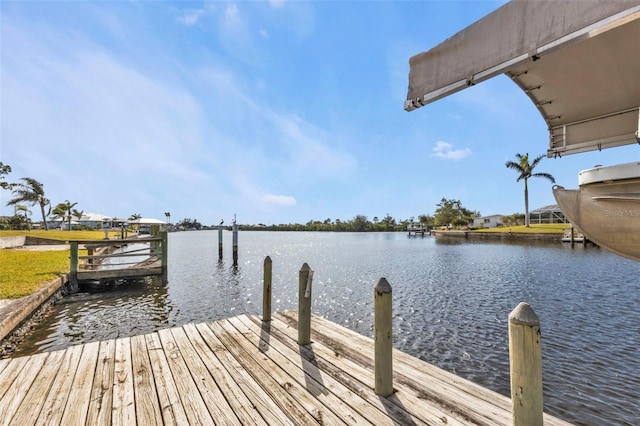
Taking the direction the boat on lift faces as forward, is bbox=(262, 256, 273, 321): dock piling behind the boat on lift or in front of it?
in front

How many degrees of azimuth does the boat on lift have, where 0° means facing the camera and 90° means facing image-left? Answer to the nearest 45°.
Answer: approximately 90°

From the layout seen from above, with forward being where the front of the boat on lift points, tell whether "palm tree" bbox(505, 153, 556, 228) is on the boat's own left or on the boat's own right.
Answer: on the boat's own right

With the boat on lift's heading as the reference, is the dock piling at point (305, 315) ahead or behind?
ahead

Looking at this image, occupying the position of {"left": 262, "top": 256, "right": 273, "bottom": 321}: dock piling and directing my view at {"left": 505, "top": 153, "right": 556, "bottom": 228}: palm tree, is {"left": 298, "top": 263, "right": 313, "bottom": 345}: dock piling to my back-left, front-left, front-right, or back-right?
back-right
